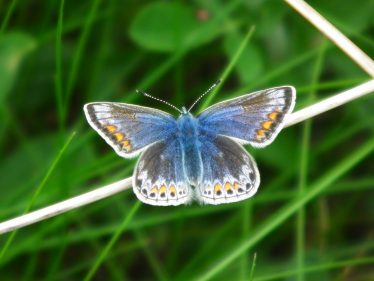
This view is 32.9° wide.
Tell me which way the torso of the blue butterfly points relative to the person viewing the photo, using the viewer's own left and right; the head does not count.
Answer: facing away from the viewer

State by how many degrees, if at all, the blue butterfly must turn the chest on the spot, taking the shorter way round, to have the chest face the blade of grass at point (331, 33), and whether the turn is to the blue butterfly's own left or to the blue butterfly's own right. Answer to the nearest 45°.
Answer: approximately 90° to the blue butterfly's own right
